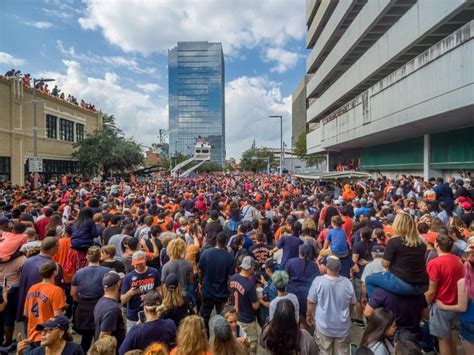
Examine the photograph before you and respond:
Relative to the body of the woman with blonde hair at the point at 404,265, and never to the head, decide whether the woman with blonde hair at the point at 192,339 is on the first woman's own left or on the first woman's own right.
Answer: on the first woman's own left

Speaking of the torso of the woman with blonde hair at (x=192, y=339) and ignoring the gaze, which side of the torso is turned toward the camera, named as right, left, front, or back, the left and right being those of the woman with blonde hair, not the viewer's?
back

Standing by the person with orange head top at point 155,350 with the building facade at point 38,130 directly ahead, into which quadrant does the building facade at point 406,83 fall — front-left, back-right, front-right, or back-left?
front-right

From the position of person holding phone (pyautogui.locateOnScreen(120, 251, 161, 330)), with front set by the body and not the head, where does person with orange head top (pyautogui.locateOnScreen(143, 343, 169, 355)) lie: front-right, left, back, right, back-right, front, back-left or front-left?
front

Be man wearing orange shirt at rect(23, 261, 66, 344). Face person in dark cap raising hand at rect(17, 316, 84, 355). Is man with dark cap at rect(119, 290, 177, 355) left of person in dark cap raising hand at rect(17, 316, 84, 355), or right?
left

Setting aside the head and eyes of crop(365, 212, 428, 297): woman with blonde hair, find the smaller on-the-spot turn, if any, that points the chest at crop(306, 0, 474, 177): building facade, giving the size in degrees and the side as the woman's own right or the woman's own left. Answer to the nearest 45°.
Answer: approximately 45° to the woman's own right

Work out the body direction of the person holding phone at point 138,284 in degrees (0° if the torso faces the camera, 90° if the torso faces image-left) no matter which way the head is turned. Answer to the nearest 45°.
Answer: approximately 0°

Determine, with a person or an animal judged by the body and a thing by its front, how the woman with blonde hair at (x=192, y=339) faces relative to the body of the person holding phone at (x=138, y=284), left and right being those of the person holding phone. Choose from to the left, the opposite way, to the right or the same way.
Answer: the opposite way

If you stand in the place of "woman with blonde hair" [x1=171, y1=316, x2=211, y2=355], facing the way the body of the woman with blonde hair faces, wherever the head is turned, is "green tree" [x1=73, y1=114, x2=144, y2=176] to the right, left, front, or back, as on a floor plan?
front

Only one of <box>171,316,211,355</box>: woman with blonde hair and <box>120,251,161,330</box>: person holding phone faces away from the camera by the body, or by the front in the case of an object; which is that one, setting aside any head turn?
the woman with blonde hair

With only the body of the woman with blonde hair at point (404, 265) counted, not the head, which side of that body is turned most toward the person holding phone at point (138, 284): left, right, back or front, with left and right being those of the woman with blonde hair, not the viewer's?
left
